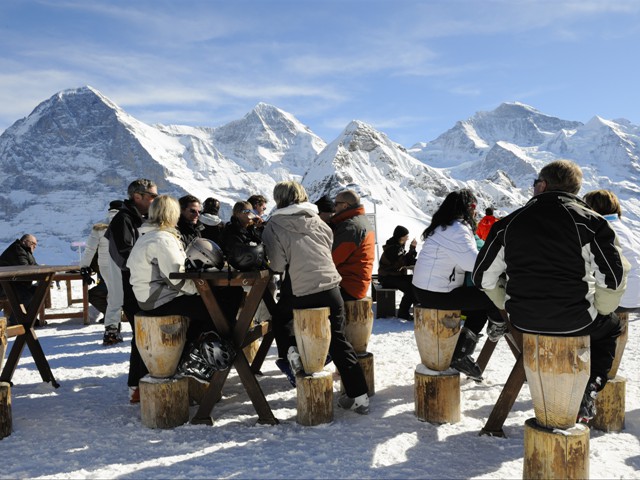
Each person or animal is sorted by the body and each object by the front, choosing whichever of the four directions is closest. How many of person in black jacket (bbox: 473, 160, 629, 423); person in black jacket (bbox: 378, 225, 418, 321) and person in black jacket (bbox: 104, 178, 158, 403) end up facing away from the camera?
1

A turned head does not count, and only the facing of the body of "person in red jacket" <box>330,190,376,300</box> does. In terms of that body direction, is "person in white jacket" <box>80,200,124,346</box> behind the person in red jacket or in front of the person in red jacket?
in front

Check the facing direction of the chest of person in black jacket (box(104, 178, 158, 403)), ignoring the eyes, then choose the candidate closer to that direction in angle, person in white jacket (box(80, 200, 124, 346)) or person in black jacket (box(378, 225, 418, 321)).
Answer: the person in black jacket

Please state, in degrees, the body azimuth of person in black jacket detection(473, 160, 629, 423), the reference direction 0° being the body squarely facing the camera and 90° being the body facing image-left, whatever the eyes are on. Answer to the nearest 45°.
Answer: approximately 180°

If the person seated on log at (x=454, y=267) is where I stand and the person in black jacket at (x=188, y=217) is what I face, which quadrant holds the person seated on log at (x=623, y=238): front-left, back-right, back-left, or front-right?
back-right

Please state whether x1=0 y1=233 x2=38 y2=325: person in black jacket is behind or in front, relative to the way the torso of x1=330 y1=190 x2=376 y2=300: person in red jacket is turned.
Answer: in front

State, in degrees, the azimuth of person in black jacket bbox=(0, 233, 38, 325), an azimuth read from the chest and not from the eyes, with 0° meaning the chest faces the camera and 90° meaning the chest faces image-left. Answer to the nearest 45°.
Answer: approximately 270°

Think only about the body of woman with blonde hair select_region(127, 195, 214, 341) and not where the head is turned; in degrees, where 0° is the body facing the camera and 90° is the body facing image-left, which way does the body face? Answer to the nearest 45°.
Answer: approximately 225°

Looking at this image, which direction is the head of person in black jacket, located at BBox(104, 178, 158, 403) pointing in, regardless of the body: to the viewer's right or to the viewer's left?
to the viewer's right

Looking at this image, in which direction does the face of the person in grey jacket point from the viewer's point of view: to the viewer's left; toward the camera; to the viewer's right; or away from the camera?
away from the camera
